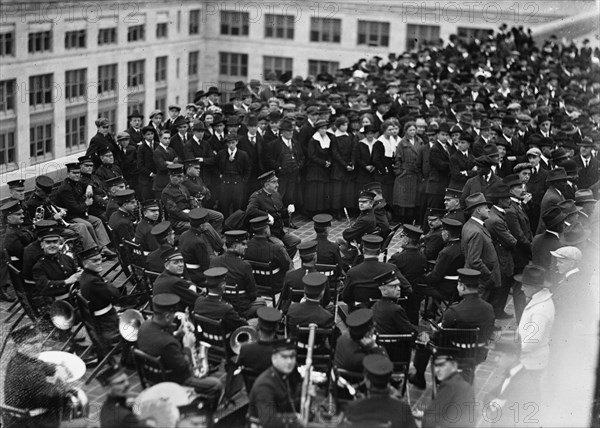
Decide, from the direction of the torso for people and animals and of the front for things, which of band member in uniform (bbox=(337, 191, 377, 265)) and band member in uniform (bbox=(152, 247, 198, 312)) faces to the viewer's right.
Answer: band member in uniform (bbox=(152, 247, 198, 312))

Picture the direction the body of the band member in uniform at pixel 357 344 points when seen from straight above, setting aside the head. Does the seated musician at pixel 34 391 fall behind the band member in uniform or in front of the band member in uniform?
behind

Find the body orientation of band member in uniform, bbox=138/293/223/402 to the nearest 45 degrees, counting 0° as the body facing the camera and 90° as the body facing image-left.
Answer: approximately 225°

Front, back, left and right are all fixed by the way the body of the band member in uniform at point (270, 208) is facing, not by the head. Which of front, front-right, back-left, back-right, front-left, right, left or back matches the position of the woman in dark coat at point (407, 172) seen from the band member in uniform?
left

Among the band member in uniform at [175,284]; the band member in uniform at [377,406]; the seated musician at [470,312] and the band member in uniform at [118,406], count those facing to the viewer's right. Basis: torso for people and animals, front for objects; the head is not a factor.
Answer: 2

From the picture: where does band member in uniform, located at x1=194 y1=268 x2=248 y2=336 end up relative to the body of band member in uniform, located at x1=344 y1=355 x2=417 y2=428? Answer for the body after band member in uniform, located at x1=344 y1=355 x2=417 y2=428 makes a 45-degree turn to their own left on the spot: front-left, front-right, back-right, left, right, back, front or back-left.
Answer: front

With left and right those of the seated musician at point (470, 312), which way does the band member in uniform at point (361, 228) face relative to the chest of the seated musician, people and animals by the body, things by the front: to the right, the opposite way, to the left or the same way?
to the left

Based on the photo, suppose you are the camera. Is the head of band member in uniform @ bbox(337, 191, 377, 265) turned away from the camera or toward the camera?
toward the camera

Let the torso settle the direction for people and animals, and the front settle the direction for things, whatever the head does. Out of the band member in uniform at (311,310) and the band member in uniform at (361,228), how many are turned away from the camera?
1

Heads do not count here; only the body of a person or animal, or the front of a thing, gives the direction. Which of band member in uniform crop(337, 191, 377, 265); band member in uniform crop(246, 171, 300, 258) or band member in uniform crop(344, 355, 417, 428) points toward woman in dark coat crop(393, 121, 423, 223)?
band member in uniform crop(344, 355, 417, 428)

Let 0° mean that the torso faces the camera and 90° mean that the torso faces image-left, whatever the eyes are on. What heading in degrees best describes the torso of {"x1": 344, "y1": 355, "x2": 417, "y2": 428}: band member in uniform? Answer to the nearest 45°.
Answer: approximately 180°

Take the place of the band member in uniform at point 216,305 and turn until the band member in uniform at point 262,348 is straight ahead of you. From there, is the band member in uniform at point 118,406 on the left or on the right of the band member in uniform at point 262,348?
right

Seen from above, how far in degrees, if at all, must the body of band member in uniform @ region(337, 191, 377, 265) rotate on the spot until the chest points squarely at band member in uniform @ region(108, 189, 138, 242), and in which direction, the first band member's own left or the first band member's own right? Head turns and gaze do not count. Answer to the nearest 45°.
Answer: approximately 45° to the first band member's own right

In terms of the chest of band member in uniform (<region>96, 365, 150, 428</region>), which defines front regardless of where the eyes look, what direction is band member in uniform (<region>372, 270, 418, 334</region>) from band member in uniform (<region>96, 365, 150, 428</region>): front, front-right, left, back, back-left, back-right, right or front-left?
front-left

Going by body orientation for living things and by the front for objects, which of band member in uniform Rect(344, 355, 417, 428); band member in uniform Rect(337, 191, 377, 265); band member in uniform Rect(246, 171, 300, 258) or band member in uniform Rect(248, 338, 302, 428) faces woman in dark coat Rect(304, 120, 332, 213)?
band member in uniform Rect(344, 355, 417, 428)

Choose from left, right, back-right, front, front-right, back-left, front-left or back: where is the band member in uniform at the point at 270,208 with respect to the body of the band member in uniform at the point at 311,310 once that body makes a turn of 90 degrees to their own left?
right
